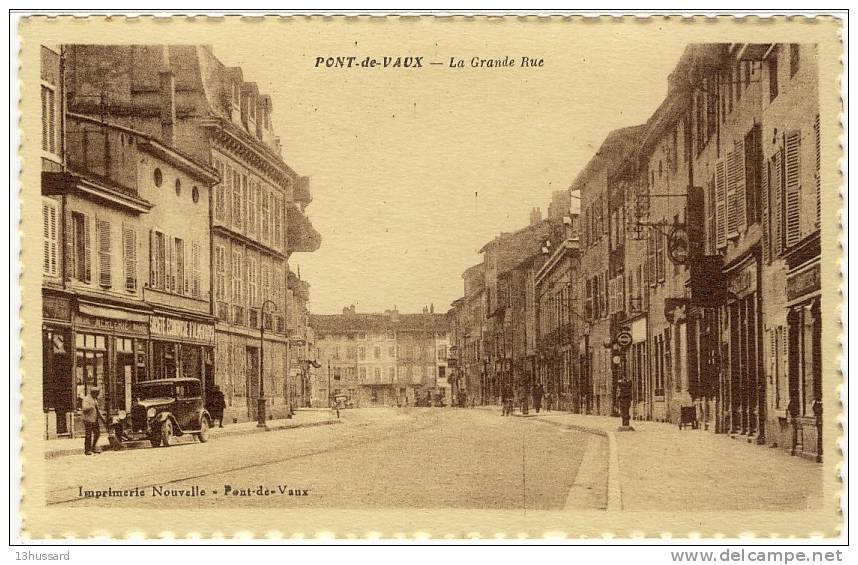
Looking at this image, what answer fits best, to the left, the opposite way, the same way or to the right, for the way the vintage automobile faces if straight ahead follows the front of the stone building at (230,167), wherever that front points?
to the right

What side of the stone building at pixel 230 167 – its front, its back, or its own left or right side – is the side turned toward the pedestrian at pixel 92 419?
right

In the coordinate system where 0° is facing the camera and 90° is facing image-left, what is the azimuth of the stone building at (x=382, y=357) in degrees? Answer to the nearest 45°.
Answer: approximately 0°

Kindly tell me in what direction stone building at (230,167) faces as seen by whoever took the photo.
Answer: facing the viewer and to the right of the viewer

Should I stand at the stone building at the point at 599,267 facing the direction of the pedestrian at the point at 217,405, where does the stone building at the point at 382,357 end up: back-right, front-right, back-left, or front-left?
back-right

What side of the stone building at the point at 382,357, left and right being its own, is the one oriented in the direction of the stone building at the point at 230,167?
front

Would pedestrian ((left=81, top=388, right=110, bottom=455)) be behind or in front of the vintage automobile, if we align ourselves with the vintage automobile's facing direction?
in front
